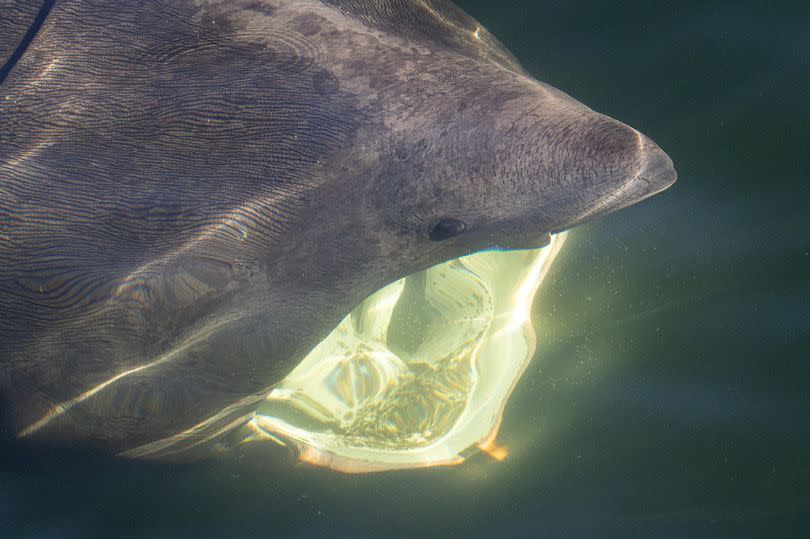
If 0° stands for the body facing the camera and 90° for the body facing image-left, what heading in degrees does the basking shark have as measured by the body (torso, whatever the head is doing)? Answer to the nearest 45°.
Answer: approximately 270°
